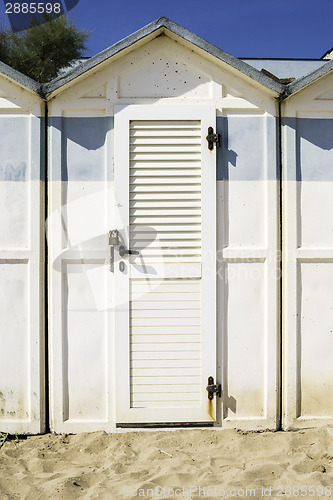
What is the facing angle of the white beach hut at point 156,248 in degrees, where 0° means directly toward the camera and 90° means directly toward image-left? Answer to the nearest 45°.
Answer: approximately 0°

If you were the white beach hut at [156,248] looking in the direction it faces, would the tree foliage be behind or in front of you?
behind
